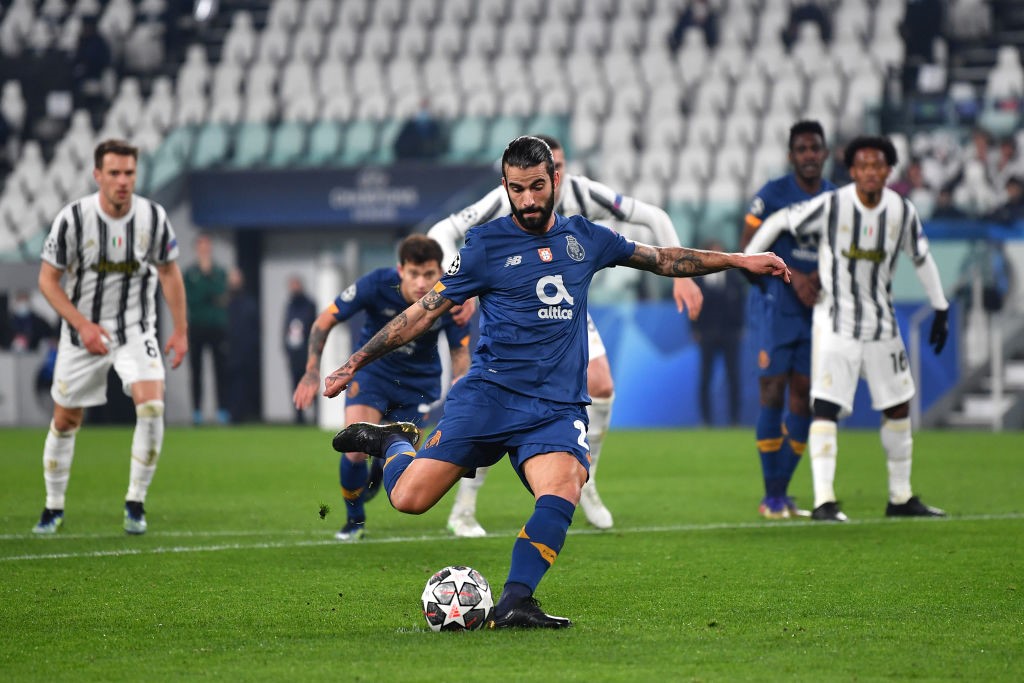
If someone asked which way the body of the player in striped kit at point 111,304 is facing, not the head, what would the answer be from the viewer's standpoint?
toward the camera

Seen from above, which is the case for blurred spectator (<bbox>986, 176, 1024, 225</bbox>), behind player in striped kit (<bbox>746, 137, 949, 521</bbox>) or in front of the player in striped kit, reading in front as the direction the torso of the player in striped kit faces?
behind

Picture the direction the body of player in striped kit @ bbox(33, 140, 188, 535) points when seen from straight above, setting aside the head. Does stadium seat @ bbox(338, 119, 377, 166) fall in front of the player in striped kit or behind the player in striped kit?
behind

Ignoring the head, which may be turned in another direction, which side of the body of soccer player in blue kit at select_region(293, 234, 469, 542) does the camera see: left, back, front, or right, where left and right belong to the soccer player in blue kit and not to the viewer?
front

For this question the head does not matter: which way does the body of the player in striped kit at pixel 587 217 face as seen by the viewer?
toward the camera

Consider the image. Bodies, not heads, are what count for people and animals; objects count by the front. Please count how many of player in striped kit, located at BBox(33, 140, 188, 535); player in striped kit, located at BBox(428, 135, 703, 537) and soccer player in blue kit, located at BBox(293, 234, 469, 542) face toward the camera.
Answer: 3

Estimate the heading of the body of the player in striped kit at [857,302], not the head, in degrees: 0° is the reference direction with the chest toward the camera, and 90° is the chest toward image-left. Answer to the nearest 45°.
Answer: approximately 0°

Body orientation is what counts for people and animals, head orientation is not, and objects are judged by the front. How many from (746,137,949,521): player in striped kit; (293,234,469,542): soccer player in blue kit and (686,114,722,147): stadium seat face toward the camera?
3

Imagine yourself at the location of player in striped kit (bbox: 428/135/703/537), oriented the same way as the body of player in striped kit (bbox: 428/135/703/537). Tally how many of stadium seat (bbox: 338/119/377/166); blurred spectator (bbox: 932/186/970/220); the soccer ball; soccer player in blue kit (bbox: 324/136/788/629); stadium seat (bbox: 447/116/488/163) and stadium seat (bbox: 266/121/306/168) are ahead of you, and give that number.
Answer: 2

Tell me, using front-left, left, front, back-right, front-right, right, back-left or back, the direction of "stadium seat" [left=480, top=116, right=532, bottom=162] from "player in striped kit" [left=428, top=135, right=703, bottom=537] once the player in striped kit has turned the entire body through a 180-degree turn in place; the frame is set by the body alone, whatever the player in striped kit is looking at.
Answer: front

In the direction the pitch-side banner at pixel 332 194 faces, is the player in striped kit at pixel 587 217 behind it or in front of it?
in front

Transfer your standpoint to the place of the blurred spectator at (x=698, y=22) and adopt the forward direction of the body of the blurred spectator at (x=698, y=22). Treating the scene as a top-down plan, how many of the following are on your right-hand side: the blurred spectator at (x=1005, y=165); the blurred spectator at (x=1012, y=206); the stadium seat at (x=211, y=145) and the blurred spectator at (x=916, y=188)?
1

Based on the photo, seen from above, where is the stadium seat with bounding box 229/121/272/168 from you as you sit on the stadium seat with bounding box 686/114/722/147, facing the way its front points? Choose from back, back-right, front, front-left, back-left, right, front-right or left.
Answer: right

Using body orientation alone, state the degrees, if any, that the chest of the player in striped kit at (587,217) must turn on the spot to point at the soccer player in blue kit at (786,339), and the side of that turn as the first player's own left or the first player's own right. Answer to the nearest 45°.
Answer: approximately 135° to the first player's own left

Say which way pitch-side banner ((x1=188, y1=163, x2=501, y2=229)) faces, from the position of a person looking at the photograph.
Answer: facing the viewer

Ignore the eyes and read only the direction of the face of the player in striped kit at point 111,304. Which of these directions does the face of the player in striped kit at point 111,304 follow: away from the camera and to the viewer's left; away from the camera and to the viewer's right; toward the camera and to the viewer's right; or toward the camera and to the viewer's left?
toward the camera and to the viewer's right
